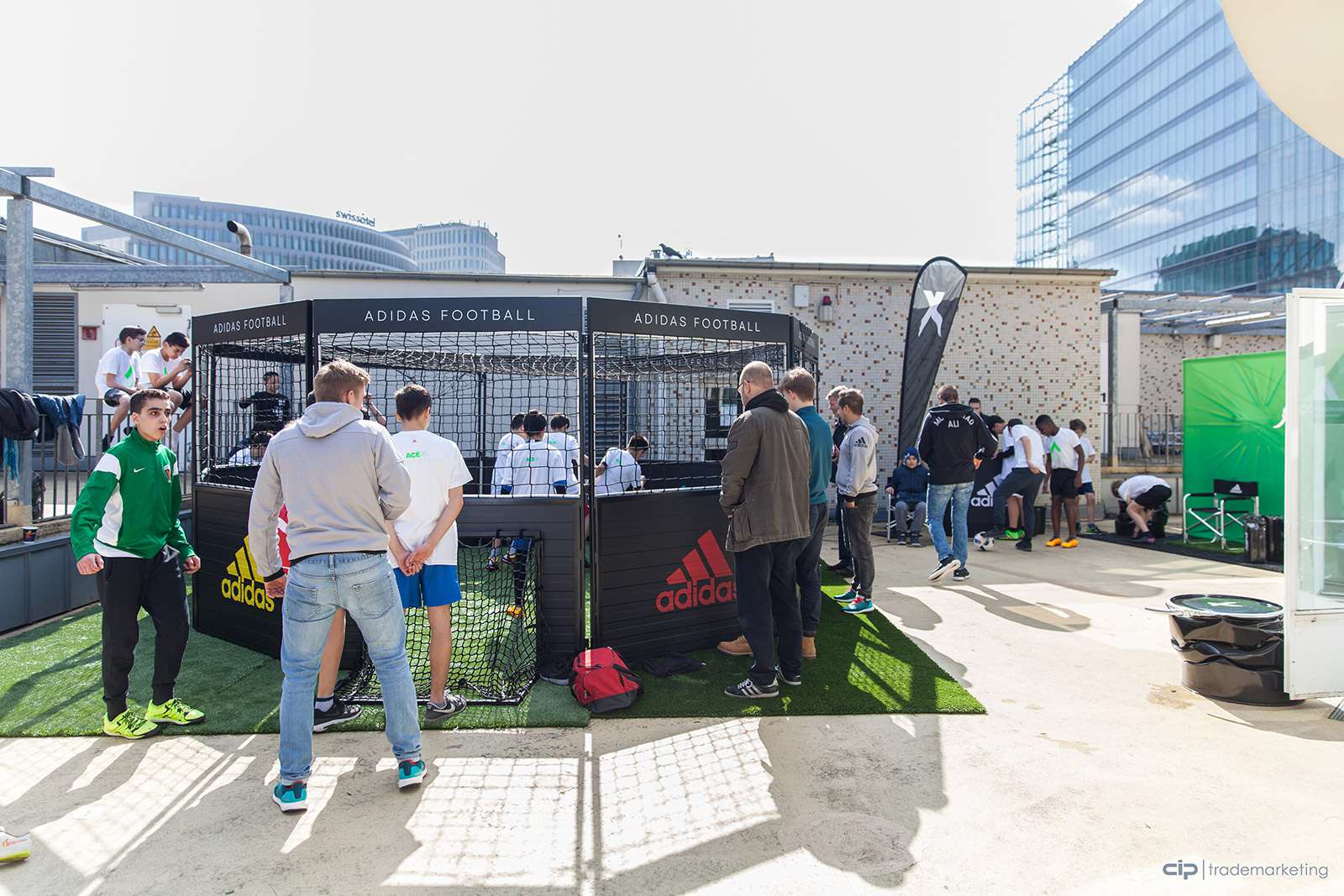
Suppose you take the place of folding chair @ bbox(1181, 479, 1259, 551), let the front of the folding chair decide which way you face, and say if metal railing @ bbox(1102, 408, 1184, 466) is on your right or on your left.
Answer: on your right

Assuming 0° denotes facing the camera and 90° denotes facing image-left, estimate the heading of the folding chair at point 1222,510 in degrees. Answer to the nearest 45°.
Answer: approximately 45°

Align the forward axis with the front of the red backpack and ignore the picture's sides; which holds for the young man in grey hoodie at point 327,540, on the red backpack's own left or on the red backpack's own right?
on the red backpack's own right

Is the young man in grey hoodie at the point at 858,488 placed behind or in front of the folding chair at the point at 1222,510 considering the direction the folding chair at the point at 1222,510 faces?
in front

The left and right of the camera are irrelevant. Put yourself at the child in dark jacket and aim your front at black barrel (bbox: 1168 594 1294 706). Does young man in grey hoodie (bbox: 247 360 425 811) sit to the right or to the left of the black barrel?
right

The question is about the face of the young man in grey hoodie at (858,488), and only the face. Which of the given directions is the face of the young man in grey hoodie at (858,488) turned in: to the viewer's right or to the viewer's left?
to the viewer's left

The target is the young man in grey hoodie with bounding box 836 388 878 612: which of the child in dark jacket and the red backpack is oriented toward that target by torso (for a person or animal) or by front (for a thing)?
the child in dark jacket

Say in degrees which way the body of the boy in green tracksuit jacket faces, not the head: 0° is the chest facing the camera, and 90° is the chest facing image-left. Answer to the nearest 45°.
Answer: approximately 315°
